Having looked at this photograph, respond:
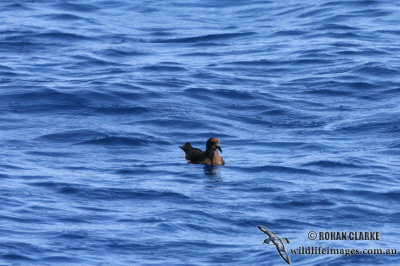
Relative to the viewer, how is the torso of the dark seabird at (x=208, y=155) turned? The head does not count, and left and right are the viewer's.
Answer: facing the viewer and to the right of the viewer
